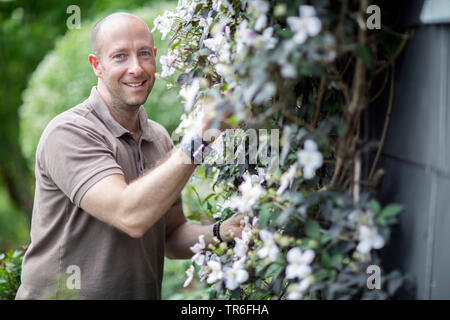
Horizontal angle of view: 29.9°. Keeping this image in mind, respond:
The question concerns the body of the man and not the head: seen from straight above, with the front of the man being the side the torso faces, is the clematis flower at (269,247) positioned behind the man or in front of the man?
in front

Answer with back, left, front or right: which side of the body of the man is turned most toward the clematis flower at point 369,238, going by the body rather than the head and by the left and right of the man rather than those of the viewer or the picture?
front

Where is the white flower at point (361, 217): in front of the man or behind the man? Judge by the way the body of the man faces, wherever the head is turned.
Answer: in front

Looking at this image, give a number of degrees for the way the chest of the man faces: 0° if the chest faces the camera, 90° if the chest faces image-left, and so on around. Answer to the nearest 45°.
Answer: approximately 315°
